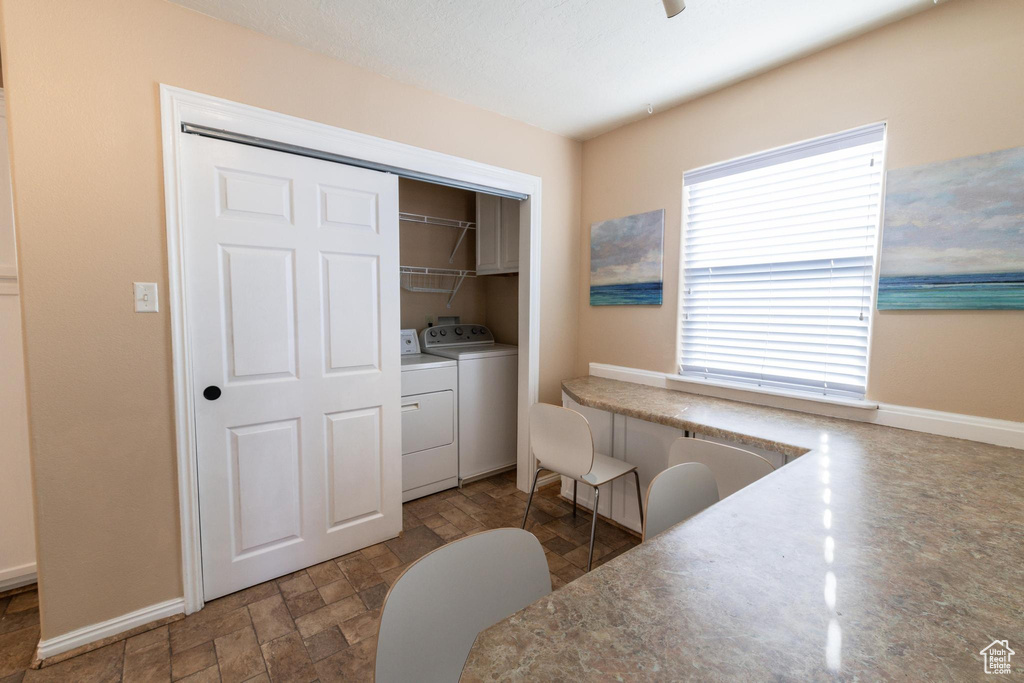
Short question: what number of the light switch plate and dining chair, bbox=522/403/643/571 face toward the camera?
1

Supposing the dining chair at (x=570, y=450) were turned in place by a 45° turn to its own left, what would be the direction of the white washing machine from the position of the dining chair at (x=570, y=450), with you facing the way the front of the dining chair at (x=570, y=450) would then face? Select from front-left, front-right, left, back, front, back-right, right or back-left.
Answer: front-left

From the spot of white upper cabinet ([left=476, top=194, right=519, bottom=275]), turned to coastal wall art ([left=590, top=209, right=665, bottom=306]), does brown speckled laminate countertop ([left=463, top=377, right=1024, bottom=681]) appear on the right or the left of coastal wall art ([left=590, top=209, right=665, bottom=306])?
right

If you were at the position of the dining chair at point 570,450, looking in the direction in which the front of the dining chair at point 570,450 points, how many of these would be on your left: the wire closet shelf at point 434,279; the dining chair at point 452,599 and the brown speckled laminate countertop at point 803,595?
1

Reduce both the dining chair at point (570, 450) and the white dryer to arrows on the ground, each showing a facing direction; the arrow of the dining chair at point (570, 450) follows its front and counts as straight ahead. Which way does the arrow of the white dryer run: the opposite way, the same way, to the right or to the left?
to the right

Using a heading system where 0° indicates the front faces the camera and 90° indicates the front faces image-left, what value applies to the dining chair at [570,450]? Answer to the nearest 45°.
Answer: approximately 225°

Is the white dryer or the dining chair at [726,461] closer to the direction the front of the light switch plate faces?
the dining chair

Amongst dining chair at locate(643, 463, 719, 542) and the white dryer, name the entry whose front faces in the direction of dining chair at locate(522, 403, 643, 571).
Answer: the white dryer

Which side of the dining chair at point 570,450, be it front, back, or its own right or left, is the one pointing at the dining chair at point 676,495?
right

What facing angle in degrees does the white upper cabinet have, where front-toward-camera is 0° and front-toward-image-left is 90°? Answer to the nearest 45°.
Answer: approximately 315°

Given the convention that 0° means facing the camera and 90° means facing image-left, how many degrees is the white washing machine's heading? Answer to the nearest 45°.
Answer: approximately 315°

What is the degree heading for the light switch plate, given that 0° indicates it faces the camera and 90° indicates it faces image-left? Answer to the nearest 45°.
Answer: approximately 0°

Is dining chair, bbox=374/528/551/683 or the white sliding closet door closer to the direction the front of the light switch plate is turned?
the dining chair
